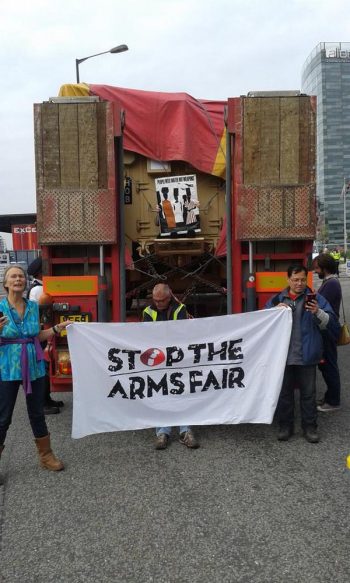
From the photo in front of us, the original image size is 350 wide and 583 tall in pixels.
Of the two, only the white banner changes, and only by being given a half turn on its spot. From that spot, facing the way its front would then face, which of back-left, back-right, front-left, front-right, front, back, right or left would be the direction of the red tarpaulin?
front

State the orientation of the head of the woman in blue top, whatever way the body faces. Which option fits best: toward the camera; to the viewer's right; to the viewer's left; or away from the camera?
toward the camera

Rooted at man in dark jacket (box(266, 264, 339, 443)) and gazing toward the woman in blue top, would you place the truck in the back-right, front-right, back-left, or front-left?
front-right

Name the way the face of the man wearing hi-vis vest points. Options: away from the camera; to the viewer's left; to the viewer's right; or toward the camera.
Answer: toward the camera

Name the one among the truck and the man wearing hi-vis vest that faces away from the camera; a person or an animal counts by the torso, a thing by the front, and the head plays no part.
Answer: the truck

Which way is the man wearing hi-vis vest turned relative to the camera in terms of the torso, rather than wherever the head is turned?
toward the camera

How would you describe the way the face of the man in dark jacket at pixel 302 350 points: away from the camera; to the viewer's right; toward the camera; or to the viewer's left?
toward the camera

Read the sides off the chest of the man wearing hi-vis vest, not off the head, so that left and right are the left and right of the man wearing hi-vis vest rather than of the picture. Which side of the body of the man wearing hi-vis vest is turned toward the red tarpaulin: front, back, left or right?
back

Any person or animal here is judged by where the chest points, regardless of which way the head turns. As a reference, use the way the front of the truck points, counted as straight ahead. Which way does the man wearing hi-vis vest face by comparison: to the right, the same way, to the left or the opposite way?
the opposite way

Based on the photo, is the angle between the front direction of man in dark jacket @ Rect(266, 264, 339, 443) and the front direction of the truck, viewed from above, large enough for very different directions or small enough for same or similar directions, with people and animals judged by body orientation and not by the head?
very different directions

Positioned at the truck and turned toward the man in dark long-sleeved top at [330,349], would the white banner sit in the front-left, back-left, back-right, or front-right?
front-right

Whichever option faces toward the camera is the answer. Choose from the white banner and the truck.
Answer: the white banner

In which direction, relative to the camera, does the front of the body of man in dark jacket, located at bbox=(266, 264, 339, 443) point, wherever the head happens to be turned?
toward the camera

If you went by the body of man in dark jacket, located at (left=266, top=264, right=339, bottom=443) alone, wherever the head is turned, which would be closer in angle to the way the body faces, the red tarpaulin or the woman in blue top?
the woman in blue top

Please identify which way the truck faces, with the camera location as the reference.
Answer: facing away from the viewer
